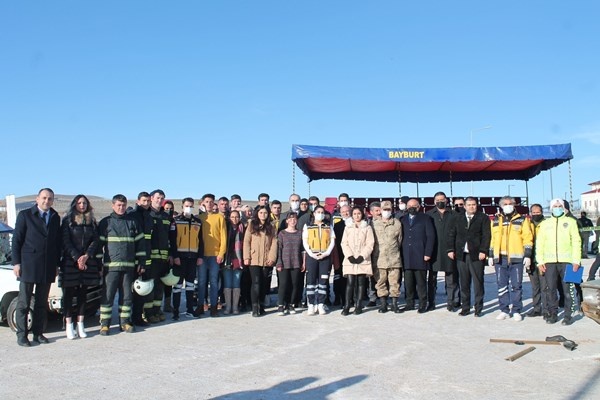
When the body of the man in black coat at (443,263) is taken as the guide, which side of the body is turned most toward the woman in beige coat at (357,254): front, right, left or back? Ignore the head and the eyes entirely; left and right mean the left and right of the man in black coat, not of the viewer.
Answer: right

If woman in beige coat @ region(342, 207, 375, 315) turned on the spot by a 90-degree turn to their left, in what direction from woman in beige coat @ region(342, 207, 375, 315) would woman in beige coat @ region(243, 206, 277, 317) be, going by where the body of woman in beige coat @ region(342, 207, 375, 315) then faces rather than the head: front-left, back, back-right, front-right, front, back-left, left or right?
back

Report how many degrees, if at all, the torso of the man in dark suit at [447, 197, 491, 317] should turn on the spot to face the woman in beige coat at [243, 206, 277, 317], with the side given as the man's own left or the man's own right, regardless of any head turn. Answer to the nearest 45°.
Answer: approximately 90° to the man's own right

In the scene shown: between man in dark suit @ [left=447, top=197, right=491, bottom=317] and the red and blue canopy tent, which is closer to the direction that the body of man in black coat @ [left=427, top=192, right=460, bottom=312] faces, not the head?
the man in dark suit

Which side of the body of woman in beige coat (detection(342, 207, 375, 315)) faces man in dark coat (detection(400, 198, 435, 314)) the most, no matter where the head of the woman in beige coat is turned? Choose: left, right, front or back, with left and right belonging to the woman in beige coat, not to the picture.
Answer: left

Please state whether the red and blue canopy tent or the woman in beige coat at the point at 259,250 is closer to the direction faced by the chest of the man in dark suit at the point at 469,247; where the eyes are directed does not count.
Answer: the woman in beige coat

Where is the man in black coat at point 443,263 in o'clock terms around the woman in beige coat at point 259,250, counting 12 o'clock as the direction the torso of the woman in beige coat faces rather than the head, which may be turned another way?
The man in black coat is roughly at 9 o'clock from the woman in beige coat.

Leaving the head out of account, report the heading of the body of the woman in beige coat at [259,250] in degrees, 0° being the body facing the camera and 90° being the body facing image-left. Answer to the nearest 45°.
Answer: approximately 0°

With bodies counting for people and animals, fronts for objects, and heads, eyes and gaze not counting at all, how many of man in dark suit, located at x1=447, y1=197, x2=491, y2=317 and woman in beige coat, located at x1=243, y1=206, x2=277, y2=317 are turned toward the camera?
2

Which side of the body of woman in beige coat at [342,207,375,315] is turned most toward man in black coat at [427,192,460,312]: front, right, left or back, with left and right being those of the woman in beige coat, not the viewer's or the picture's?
left

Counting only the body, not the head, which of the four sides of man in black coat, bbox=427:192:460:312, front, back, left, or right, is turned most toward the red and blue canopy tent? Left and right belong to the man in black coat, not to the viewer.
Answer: back
